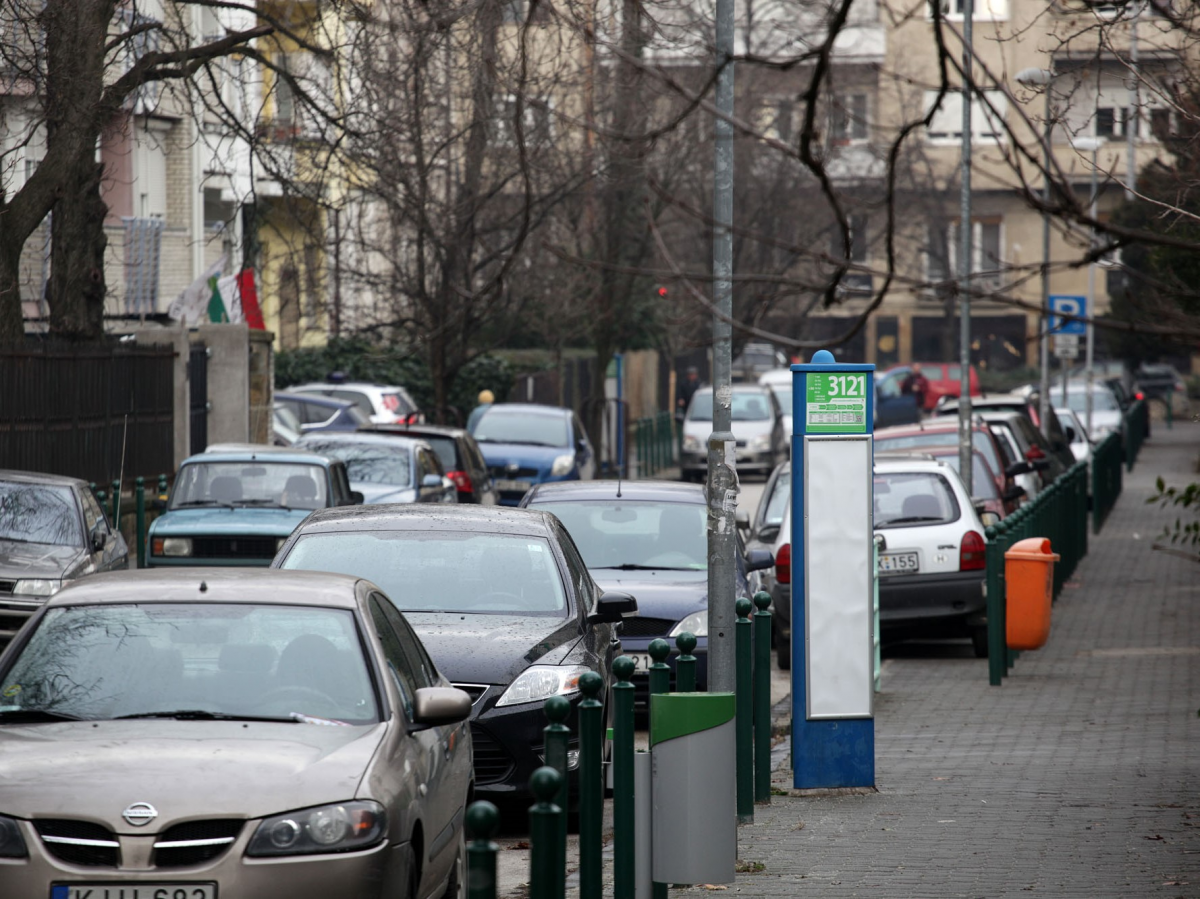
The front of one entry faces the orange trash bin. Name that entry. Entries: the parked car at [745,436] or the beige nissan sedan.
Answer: the parked car

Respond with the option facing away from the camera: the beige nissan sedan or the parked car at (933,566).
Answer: the parked car

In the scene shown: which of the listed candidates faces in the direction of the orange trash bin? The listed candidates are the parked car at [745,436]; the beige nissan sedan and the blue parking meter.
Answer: the parked car

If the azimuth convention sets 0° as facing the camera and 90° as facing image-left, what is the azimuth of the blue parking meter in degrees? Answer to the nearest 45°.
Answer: approximately 0°

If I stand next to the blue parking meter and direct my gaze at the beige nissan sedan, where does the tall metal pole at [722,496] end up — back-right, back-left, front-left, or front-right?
back-right

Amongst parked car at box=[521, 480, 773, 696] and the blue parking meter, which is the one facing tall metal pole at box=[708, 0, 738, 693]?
the parked car

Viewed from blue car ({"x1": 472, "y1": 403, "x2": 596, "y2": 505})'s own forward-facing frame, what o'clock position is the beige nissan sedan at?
The beige nissan sedan is roughly at 12 o'clock from the blue car.
